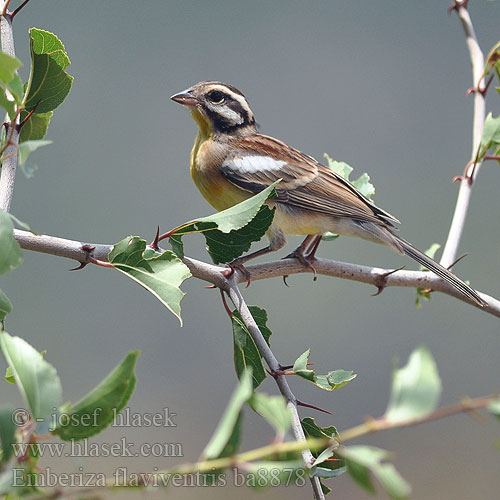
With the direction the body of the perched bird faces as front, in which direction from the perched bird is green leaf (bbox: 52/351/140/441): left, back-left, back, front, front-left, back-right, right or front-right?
left

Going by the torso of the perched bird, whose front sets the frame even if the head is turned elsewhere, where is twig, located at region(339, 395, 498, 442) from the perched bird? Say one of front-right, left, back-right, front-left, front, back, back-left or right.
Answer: left

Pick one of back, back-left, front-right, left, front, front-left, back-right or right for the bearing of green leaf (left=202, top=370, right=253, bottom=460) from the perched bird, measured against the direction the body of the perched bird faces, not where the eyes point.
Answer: left

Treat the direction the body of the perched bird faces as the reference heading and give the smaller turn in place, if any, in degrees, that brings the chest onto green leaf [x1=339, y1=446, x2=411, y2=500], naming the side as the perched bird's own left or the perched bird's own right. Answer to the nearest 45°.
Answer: approximately 90° to the perched bird's own left

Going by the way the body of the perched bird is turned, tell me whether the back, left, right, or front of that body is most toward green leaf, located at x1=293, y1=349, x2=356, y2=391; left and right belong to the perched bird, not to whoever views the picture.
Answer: left

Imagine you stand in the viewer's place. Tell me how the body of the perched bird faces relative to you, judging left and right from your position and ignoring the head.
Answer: facing to the left of the viewer

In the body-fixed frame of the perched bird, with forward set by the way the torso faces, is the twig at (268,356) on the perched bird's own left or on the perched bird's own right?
on the perched bird's own left
